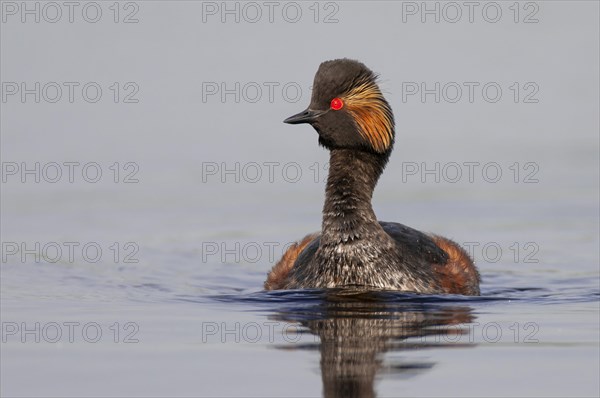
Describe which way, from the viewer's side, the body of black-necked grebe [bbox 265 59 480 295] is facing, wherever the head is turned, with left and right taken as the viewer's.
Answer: facing the viewer and to the left of the viewer
